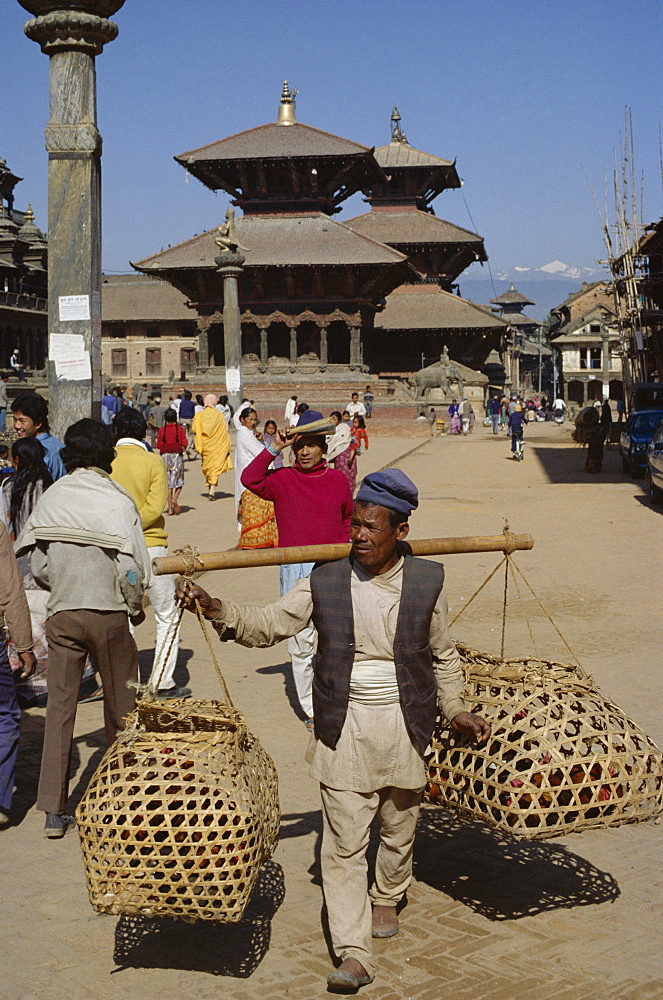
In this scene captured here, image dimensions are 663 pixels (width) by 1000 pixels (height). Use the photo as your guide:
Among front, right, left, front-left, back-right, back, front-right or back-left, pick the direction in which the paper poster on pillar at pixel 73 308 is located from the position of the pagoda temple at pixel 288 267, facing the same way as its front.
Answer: front

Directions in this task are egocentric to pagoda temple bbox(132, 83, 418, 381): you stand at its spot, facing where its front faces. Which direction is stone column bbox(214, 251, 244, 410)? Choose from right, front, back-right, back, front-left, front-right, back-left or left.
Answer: front

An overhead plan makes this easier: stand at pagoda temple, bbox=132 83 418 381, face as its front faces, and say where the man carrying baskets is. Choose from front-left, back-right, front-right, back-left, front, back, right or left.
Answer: front

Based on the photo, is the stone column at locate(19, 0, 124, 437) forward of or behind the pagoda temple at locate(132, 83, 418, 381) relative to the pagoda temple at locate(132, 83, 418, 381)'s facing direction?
forward

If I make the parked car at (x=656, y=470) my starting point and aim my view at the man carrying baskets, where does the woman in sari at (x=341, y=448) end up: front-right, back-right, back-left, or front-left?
front-right

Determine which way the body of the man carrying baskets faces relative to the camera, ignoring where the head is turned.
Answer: toward the camera

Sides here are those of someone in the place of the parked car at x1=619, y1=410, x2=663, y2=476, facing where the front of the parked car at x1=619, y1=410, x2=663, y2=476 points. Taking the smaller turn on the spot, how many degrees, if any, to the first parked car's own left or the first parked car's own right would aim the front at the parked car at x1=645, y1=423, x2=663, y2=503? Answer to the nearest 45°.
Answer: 0° — it already faces it

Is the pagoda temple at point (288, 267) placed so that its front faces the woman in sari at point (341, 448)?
yes

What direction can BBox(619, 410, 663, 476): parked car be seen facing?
toward the camera

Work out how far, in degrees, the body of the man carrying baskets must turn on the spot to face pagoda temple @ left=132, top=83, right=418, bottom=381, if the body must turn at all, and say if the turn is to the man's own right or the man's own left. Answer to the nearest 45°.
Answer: approximately 180°

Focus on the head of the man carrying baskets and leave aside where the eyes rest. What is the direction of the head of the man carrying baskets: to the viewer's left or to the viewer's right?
to the viewer's left
